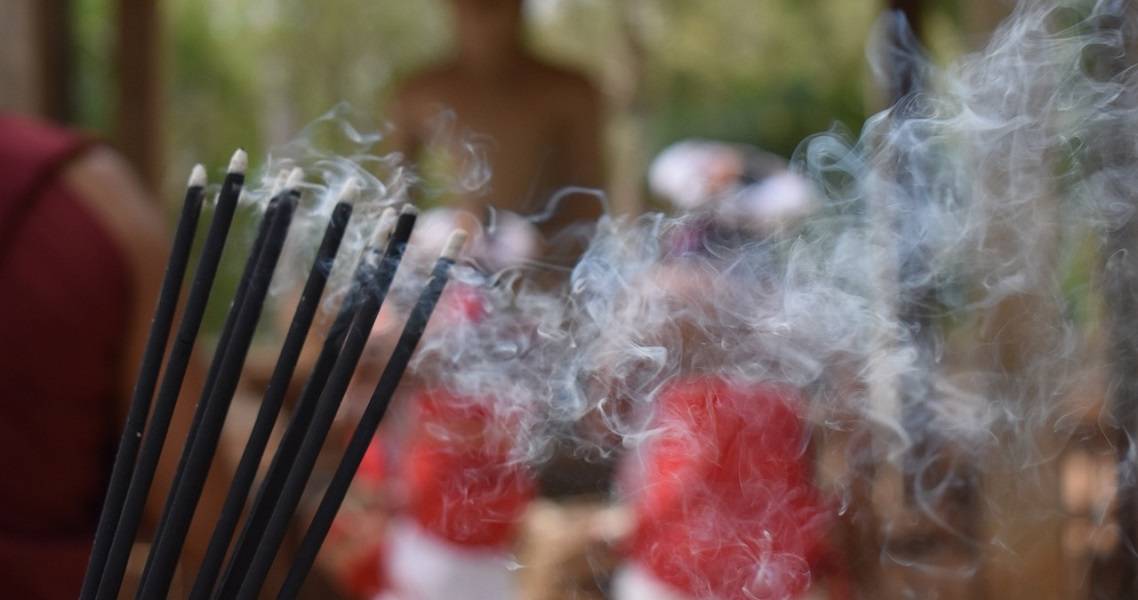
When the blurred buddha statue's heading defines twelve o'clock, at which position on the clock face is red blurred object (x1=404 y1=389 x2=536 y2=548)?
The red blurred object is roughly at 12 o'clock from the blurred buddha statue.

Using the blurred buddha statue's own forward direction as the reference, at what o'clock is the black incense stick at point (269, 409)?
The black incense stick is roughly at 12 o'clock from the blurred buddha statue.

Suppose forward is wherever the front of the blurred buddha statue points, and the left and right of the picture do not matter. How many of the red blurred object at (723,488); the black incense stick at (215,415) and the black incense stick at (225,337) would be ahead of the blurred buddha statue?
3

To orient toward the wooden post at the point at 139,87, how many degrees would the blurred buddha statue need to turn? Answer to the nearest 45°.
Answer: approximately 90° to its right

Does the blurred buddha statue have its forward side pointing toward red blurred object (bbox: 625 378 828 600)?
yes

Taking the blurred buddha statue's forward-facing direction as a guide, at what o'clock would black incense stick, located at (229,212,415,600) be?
The black incense stick is roughly at 12 o'clock from the blurred buddha statue.

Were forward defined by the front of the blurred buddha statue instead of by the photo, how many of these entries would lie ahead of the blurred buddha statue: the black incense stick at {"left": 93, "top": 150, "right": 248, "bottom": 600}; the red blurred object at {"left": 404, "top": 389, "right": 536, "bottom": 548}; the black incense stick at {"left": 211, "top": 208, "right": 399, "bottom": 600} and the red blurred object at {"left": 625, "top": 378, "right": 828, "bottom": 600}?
4

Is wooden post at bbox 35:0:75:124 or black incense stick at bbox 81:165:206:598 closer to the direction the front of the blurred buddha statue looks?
the black incense stick

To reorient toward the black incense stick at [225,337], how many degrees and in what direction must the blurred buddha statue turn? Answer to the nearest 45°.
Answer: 0° — it already faces it

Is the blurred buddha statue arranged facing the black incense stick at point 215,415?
yes

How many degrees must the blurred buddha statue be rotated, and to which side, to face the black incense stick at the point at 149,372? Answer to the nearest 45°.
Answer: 0° — it already faces it

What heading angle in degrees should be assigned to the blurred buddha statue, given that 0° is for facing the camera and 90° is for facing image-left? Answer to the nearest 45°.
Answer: approximately 0°
